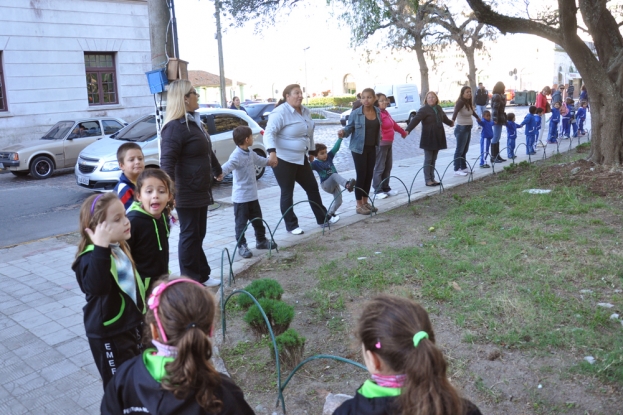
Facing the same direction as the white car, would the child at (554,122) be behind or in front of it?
behind

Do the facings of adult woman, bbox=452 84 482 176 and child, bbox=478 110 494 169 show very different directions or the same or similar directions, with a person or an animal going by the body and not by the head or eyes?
same or similar directions

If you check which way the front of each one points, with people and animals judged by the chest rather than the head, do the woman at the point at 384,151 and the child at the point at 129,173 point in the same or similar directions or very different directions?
same or similar directions

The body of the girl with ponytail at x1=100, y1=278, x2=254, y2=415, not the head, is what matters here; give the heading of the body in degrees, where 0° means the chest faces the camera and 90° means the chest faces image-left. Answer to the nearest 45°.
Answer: approximately 135°

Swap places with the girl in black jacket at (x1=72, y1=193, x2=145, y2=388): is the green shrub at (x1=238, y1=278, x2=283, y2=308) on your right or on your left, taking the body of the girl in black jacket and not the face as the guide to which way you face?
on your left
